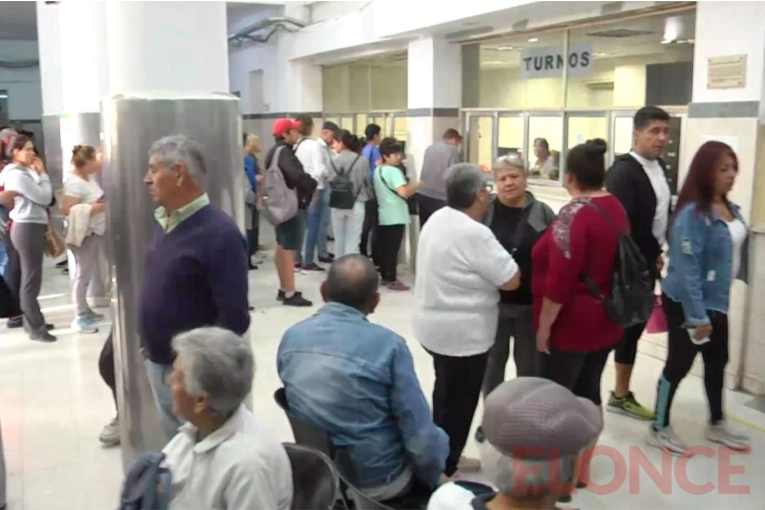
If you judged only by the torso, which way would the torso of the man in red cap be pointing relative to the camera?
to the viewer's right

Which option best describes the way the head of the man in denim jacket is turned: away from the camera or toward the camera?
away from the camera

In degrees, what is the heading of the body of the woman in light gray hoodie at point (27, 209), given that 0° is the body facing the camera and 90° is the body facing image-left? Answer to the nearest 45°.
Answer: approximately 270°

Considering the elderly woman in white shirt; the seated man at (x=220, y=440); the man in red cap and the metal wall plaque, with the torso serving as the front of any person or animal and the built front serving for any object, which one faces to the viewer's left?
the seated man

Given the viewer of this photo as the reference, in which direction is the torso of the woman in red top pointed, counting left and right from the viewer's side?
facing away from the viewer and to the left of the viewer

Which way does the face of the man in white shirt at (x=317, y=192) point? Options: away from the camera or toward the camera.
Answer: away from the camera

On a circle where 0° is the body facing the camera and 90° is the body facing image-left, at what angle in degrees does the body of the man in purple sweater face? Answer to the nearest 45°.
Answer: approximately 45°

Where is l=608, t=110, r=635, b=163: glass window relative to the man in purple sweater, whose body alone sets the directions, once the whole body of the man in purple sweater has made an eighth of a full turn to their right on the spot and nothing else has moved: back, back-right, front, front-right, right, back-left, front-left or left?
back-right

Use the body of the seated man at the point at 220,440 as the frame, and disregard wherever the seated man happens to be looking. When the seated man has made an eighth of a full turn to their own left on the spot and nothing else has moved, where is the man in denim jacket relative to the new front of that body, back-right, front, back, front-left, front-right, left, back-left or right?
back

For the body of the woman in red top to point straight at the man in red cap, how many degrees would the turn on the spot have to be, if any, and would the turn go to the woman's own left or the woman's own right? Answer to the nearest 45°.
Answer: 0° — they already face them

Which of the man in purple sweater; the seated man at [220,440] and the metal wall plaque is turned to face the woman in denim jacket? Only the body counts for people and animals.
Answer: the metal wall plaque
